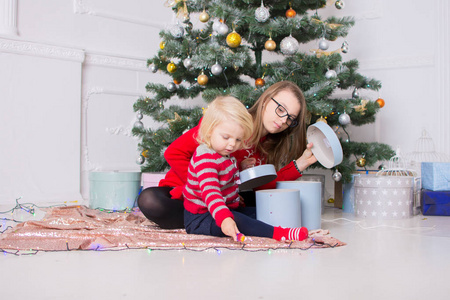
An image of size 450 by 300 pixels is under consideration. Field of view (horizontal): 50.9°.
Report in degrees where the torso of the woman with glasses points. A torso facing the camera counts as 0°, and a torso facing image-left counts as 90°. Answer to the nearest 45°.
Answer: approximately 315°

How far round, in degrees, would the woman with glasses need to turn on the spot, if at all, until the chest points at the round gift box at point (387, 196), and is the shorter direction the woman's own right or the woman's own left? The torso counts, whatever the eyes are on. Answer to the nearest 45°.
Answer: approximately 90° to the woman's own left

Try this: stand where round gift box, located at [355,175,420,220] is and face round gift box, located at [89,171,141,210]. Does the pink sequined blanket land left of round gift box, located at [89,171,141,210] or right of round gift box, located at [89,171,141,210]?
left

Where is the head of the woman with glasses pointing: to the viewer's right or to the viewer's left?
to the viewer's left
